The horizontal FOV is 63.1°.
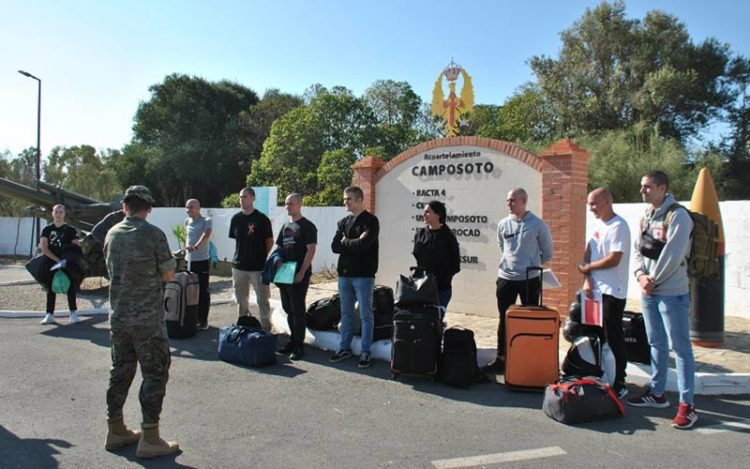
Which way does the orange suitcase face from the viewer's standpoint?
toward the camera

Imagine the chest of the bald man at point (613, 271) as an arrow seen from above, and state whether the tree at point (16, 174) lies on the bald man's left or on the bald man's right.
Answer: on the bald man's right

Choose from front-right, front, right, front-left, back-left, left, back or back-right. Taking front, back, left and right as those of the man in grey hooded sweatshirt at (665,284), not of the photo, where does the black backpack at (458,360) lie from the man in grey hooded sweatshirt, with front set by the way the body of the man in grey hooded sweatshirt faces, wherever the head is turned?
front-right

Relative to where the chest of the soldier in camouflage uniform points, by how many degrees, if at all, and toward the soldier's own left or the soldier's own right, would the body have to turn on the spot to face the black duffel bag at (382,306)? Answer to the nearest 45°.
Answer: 0° — they already face it

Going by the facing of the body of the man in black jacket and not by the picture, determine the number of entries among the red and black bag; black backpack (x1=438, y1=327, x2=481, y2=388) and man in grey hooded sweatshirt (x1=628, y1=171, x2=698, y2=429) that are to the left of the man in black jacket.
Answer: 3

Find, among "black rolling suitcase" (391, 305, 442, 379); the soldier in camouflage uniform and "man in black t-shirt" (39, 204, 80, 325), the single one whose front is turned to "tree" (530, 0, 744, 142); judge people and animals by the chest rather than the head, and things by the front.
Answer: the soldier in camouflage uniform

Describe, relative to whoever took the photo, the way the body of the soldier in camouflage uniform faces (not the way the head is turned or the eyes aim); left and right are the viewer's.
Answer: facing away from the viewer and to the right of the viewer

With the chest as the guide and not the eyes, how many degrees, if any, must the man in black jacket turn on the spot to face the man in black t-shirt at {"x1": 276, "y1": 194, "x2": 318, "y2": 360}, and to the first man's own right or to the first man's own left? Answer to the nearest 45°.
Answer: approximately 90° to the first man's own right

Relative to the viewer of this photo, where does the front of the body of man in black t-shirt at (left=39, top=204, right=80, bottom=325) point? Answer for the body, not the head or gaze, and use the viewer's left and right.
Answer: facing the viewer

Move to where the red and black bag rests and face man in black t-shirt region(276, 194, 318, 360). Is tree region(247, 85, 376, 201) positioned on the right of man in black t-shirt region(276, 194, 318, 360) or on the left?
right

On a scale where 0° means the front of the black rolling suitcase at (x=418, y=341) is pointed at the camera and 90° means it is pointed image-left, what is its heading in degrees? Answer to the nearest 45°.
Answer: approximately 0°

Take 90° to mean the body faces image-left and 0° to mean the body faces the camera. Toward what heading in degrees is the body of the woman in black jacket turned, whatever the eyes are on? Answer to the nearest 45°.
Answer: approximately 45°
